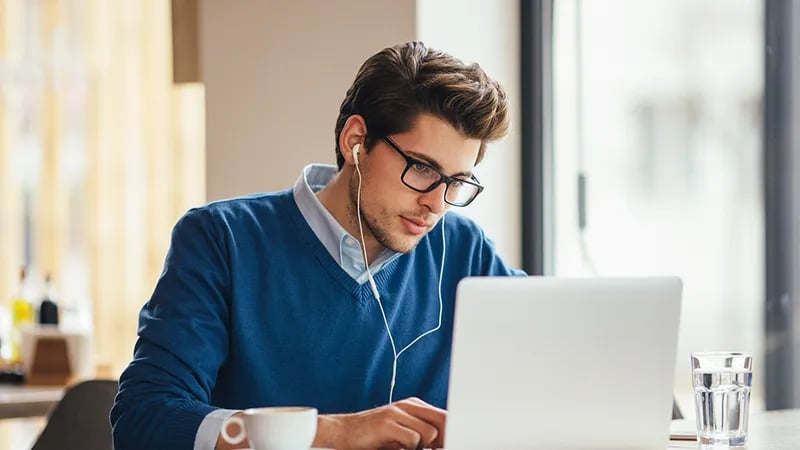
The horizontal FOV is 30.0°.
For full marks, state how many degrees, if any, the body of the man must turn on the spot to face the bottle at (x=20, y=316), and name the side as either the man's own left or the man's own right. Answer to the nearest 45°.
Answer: approximately 180°

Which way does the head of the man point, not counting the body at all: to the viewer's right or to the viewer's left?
to the viewer's right

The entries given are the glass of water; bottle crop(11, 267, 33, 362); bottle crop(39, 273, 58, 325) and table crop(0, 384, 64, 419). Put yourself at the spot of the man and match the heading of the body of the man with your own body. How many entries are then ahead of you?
1

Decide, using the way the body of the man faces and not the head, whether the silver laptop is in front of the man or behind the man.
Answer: in front

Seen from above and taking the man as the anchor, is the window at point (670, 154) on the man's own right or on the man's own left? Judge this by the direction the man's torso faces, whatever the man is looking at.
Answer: on the man's own left

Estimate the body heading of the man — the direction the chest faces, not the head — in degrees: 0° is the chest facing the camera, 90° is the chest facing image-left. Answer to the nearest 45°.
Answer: approximately 315°

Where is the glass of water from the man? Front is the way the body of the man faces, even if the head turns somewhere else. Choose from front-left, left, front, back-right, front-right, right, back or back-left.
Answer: front

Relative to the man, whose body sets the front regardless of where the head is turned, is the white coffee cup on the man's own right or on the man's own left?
on the man's own right

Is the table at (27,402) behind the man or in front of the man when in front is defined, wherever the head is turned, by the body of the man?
behind
